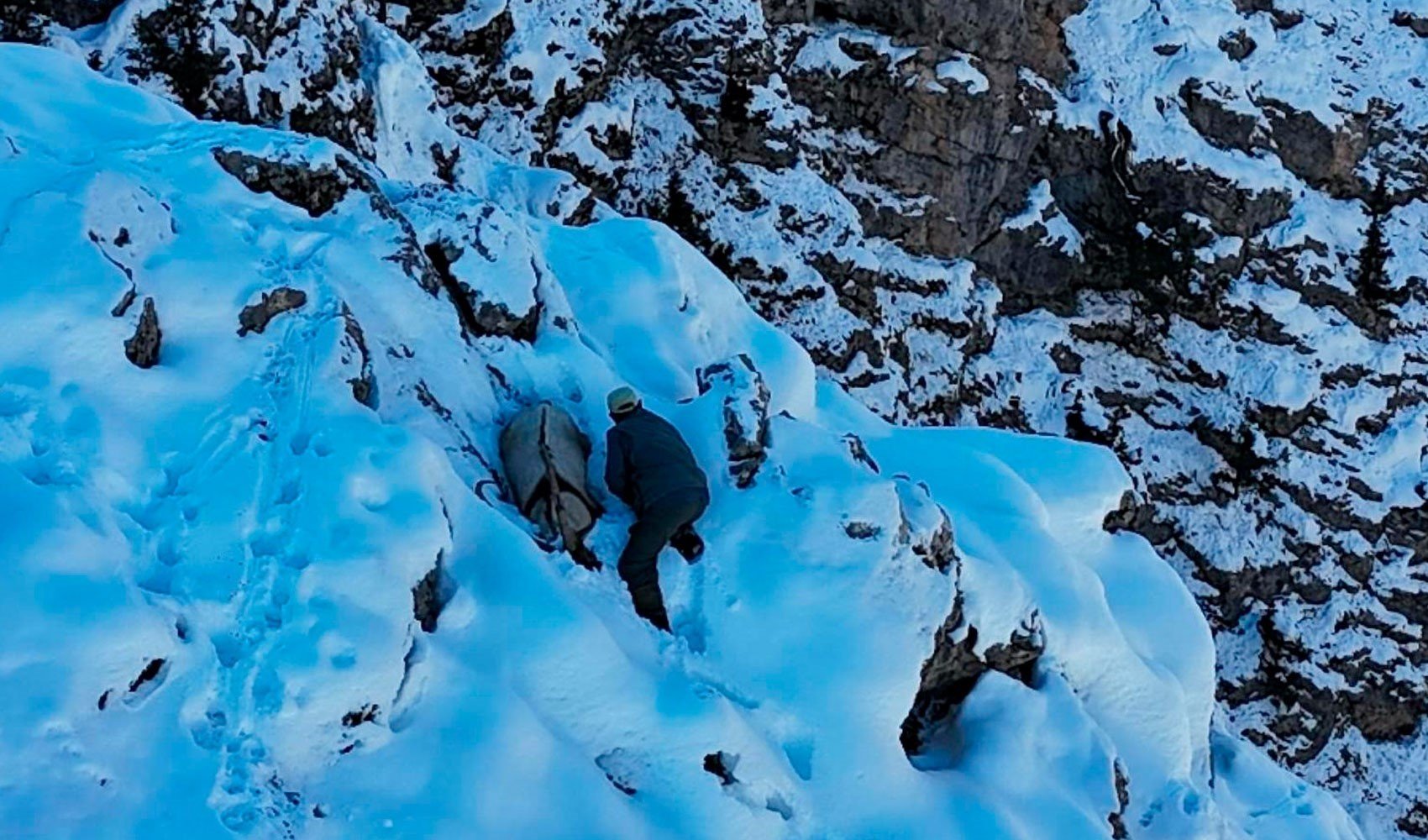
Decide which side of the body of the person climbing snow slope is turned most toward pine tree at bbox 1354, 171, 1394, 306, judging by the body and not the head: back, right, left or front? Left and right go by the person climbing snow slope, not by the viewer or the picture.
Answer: right

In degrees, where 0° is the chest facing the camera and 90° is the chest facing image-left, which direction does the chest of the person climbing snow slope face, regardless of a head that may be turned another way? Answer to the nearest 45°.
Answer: approximately 135°
